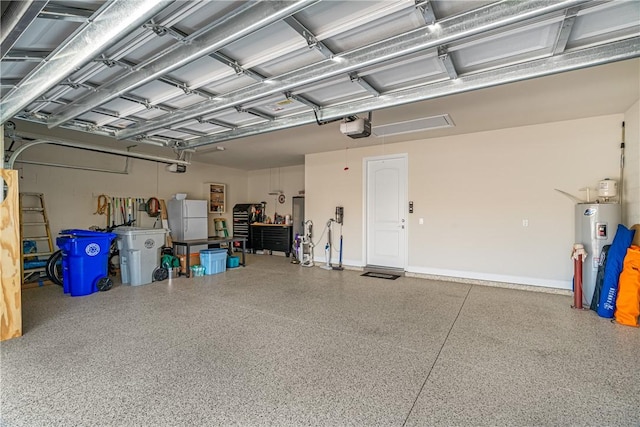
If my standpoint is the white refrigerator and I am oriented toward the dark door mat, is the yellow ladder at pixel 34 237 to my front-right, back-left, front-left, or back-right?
back-right

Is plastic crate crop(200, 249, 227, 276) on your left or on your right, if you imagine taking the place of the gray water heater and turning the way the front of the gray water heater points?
on your right

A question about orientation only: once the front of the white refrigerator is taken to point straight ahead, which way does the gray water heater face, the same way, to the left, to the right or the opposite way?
to the right

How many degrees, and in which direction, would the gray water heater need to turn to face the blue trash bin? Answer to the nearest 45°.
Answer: approximately 45° to its right
